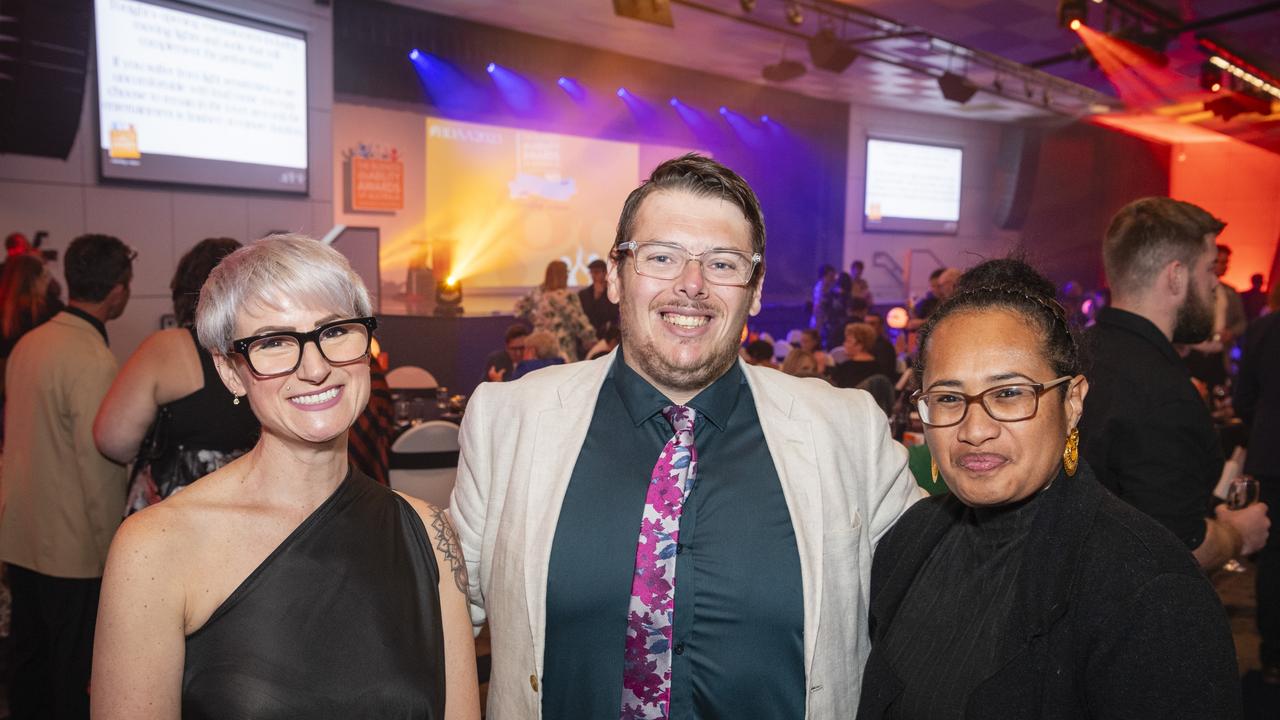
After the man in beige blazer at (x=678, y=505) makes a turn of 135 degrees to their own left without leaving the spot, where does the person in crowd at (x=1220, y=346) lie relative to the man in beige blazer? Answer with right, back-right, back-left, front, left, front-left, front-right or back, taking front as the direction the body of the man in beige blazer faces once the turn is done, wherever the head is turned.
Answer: front

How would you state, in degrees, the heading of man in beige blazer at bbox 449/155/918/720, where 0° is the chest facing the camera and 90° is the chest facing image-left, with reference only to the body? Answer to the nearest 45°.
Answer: approximately 0°

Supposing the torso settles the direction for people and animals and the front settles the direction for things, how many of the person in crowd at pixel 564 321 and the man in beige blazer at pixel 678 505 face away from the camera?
1

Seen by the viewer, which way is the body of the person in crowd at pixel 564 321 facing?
away from the camera

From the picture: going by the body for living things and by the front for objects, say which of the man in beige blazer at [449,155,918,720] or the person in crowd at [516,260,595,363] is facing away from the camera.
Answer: the person in crowd

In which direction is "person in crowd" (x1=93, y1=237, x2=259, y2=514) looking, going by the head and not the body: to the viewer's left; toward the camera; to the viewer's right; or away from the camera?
away from the camera

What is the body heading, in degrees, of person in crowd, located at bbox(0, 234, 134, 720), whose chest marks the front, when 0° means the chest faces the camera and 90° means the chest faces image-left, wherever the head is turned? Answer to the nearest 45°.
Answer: approximately 225°

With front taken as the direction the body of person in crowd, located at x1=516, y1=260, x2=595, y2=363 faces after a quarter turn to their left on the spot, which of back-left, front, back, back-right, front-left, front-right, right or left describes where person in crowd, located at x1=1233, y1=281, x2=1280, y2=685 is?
back-left

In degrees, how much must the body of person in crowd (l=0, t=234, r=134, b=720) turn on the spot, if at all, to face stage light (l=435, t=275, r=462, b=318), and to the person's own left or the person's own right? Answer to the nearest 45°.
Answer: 0° — they already face it
